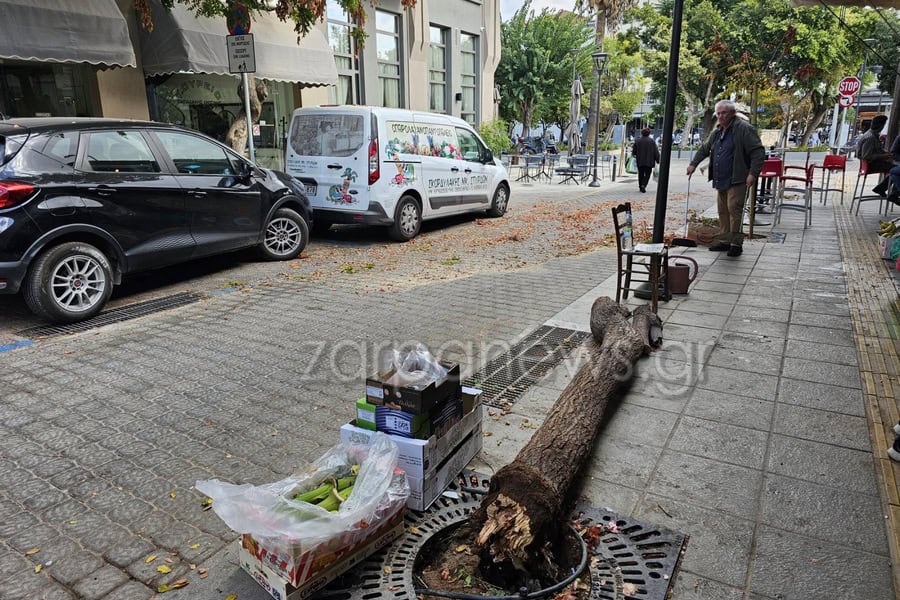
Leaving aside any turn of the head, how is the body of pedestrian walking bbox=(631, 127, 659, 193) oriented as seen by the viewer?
away from the camera

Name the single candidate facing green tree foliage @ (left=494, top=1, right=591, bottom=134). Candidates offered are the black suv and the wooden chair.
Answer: the black suv

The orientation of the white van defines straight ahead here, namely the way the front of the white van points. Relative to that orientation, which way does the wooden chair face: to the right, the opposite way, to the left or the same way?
to the right

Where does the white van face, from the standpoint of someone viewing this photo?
facing away from the viewer and to the right of the viewer

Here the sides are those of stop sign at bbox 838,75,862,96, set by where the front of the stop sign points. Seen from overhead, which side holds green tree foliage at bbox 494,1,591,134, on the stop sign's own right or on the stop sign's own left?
on the stop sign's own right

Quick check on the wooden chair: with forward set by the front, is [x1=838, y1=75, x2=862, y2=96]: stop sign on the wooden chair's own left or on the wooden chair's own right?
on the wooden chair's own left

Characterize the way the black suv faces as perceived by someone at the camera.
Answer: facing away from the viewer and to the right of the viewer

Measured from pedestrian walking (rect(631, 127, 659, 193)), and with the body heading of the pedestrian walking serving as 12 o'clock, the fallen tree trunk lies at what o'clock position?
The fallen tree trunk is roughly at 6 o'clock from the pedestrian walking.

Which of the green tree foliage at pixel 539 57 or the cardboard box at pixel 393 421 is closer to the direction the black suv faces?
the green tree foliage

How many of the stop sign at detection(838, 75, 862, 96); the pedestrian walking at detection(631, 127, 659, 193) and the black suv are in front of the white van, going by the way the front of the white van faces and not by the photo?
2

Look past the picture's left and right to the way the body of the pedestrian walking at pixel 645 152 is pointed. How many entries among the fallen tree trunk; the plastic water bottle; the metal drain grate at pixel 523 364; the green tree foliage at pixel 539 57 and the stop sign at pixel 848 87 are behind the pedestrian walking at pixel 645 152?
3
